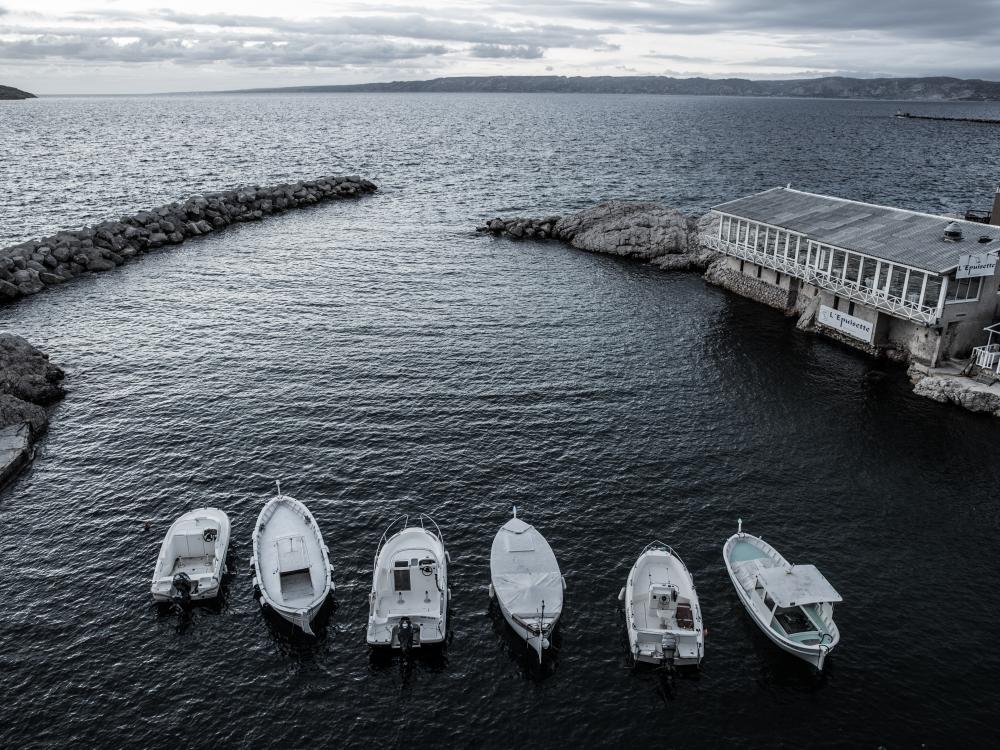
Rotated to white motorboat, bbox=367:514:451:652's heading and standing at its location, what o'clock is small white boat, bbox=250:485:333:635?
The small white boat is roughly at 10 o'clock from the white motorboat.

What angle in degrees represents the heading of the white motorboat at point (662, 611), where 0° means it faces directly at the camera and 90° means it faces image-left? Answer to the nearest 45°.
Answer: approximately 180°

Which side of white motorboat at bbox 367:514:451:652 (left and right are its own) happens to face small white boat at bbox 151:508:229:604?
left

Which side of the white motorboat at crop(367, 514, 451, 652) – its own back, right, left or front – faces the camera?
back

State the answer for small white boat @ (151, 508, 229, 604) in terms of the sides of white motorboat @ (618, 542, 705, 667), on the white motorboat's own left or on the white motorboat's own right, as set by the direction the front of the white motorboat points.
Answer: on the white motorboat's own left

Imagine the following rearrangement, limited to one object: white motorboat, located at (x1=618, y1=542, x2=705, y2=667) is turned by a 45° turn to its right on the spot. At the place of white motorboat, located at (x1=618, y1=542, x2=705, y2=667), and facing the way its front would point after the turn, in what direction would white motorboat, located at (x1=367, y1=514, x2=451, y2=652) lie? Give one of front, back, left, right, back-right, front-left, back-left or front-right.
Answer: back-left

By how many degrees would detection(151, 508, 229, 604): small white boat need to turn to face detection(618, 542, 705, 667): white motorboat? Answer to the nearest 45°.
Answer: approximately 135° to its right

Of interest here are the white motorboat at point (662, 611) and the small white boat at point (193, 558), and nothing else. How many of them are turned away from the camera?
2

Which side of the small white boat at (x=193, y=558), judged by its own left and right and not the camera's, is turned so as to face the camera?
back
